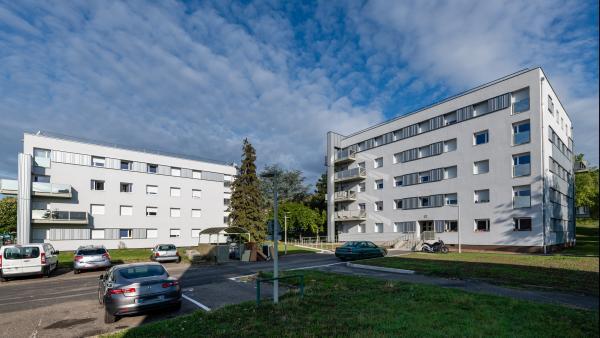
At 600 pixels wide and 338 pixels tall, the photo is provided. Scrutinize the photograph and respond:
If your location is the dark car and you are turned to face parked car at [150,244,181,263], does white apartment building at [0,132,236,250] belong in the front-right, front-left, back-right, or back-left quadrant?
front-right

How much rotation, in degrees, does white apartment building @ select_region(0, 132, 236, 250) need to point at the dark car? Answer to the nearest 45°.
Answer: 0° — it already faces it

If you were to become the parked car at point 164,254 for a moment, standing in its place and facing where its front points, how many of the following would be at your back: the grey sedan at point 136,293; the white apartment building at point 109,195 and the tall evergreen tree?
1

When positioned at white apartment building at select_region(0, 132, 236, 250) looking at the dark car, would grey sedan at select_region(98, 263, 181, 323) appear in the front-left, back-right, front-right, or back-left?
front-right

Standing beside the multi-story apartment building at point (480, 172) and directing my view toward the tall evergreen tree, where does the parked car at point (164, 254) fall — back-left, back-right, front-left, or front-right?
front-left

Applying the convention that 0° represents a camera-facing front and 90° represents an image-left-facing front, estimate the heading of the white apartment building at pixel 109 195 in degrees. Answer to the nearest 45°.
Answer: approximately 315°

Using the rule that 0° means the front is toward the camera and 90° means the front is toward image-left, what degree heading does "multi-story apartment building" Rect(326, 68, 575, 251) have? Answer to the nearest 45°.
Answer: approximately 45°

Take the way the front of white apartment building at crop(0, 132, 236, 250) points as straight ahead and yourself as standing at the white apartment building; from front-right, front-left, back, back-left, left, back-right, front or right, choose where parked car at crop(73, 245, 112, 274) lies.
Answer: front-right

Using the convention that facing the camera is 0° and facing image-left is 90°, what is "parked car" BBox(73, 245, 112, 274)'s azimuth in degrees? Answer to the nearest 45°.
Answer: approximately 180°

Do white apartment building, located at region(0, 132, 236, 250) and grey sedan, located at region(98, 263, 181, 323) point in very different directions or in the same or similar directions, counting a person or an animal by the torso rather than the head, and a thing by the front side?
very different directions

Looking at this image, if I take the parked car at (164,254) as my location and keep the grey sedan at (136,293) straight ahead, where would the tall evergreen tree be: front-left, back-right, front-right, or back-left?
back-left

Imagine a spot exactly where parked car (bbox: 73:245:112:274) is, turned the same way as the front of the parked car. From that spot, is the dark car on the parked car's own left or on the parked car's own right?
on the parked car's own right

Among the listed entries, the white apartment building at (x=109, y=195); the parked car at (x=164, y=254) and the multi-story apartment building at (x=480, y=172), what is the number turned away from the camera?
1

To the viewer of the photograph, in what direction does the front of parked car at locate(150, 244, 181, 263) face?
facing away from the viewer

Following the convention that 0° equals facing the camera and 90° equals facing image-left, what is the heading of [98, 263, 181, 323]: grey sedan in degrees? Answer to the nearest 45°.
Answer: approximately 135°

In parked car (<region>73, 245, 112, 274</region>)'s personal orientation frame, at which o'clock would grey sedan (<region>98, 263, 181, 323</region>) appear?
The grey sedan is roughly at 6 o'clock from the parked car.

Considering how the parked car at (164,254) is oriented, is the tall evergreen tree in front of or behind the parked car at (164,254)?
in front

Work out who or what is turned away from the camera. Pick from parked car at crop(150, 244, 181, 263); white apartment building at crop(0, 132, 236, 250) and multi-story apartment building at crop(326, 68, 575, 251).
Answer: the parked car
